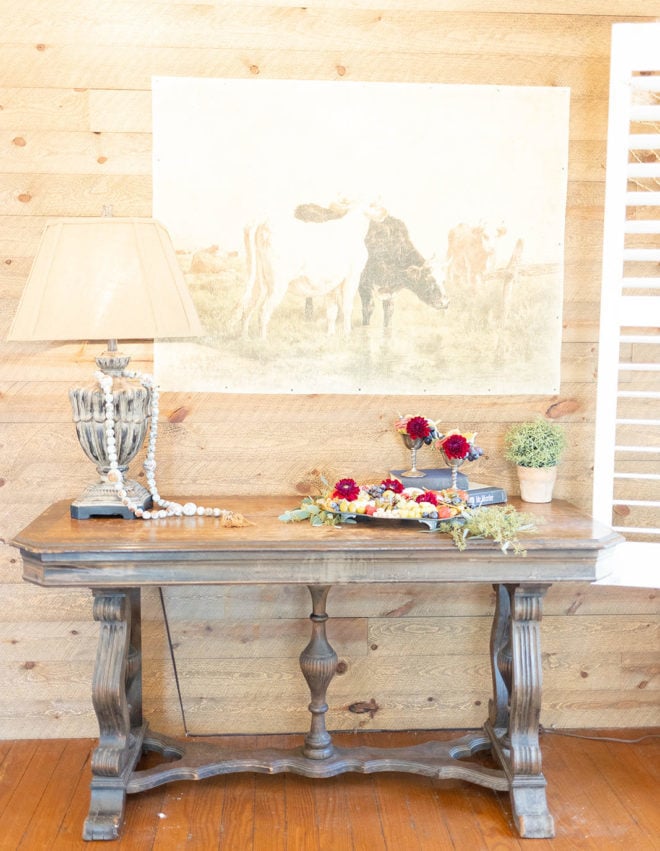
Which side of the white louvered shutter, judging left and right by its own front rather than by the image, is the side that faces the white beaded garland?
right

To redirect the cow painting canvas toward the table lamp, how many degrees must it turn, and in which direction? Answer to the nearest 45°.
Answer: approximately 45° to its right

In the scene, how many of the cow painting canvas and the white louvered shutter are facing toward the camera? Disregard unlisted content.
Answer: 2

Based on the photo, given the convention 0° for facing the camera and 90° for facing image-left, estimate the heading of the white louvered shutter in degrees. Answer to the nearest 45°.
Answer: approximately 0°

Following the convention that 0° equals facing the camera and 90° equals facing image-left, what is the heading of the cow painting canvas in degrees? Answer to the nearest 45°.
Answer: approximately 0°
